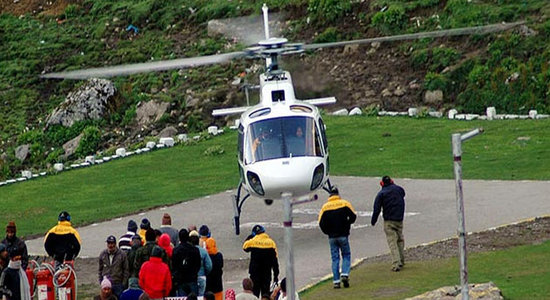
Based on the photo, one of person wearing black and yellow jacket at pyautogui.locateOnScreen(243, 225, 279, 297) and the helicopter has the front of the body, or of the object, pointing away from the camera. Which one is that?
the person wearing black and yellow jacket

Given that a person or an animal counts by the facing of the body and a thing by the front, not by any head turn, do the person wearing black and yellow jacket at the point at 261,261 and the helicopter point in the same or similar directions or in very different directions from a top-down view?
very different directions

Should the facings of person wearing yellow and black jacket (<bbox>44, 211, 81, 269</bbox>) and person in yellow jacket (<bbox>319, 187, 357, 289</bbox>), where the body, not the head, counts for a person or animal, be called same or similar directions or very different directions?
same or similar directions

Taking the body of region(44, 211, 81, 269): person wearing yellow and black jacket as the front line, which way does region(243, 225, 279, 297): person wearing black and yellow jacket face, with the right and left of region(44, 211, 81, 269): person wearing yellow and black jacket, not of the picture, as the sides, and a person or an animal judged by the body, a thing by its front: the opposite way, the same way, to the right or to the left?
the same way

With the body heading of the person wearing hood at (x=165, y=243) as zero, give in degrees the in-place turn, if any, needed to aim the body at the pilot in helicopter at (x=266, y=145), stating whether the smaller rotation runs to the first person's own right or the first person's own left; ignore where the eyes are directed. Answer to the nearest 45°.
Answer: approximately 45° to the first person's own right

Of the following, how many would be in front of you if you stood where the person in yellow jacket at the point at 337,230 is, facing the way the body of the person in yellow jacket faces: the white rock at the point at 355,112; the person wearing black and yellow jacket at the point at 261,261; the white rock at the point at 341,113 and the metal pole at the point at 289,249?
2

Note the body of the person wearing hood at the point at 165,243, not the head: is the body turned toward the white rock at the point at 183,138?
yes

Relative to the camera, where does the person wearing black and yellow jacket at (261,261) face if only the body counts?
away from the camera

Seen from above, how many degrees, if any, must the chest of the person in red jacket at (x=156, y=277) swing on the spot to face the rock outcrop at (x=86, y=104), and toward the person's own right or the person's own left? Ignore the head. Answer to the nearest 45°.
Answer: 0° — they already face it

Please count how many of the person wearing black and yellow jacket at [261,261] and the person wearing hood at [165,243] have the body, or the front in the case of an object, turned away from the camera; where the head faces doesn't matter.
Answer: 2

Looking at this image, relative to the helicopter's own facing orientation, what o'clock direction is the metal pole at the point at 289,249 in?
The metal pole is roughly at 12 o'clock from the helicopter.

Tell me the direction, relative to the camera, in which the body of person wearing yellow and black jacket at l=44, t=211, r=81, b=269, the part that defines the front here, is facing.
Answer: away from the camera

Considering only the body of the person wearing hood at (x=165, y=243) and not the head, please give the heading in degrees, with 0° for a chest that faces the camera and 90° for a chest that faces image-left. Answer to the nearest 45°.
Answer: approximately 180°

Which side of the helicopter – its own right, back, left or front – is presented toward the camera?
front

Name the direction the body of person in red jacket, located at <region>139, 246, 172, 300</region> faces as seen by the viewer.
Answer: away from the camera

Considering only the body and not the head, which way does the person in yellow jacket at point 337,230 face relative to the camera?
away from the camera

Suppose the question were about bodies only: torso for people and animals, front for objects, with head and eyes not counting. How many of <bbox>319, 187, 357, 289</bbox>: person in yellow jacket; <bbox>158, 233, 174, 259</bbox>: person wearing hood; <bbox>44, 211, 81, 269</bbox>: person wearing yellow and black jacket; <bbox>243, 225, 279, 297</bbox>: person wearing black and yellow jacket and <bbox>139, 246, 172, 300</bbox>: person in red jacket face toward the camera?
0

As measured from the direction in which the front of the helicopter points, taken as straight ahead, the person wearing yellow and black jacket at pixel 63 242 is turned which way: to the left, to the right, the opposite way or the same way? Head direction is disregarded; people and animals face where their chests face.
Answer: the opposite way

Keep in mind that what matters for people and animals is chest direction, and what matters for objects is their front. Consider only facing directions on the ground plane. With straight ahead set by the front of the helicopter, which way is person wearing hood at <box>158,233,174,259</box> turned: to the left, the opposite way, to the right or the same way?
the opposite way

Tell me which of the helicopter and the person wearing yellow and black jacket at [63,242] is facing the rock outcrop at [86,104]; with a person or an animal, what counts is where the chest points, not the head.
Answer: the person wearing yellow and black jacket
